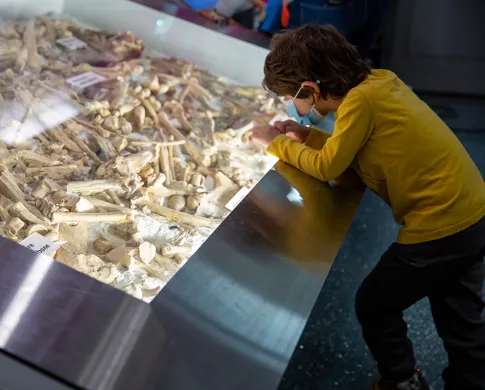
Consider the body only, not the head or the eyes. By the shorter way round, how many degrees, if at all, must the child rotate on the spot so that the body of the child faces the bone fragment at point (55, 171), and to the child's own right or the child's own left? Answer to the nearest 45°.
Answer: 0° — they already face it

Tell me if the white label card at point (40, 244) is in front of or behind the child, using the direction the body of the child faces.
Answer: in front

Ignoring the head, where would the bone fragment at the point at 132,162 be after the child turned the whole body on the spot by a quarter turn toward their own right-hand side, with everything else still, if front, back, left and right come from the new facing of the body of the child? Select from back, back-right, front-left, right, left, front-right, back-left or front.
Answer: left

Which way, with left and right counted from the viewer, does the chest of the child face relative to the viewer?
facing to the left of the viewer

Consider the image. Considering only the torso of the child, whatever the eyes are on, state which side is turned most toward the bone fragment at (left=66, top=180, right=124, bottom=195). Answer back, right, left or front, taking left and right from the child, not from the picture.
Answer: front

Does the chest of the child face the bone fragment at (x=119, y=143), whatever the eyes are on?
yes

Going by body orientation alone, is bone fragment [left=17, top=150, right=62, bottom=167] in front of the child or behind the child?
in front

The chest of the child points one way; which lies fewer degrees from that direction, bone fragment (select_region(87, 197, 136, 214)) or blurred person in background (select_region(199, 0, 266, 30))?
the bone fragment

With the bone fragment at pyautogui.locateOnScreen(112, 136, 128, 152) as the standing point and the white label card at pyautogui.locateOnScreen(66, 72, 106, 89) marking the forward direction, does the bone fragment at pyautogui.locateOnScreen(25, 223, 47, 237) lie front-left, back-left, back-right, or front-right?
back-left

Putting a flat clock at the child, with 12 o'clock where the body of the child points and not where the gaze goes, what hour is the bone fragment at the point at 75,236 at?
The bone fragment is roughly at 11 o'clock from the child.
